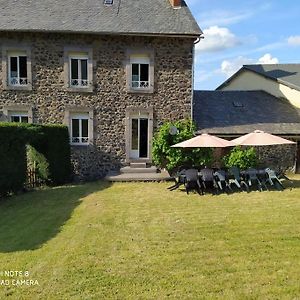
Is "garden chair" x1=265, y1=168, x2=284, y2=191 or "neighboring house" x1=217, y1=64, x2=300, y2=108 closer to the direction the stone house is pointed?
the garden chair

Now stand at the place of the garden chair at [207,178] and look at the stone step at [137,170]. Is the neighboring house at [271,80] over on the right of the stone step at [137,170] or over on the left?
right

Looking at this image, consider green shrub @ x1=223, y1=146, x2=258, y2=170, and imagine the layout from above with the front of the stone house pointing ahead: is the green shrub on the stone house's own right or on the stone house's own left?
on the stone house's own left

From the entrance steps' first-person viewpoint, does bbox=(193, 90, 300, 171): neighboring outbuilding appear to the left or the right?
on its left

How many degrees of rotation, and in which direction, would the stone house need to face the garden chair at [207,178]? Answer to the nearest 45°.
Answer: approximately 45° to its left

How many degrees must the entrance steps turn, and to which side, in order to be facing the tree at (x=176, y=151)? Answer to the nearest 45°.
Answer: approximately 90° to its left

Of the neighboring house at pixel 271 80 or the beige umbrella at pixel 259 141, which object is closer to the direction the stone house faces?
the beige umbrella

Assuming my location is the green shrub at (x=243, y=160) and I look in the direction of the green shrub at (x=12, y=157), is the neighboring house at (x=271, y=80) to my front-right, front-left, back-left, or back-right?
back-right

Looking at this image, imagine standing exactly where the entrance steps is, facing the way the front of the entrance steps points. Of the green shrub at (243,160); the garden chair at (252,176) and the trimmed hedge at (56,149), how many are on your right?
1

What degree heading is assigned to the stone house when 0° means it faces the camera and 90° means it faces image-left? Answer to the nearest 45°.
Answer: approximately 0°

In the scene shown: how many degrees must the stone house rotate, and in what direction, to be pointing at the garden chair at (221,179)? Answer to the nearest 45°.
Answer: approximately 45° to its left

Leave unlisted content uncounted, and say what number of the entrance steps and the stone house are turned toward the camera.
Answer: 2
